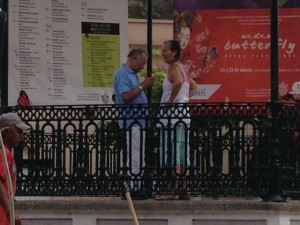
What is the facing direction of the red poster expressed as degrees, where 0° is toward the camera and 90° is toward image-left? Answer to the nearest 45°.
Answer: approximately 0°

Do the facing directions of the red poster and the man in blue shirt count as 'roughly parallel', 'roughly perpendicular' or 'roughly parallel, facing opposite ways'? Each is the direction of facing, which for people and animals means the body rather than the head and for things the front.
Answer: roughly perpendicular

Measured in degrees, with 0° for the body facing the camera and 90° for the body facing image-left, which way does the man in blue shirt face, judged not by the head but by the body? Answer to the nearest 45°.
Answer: approximately 270°

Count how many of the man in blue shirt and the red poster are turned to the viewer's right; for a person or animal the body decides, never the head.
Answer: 1
